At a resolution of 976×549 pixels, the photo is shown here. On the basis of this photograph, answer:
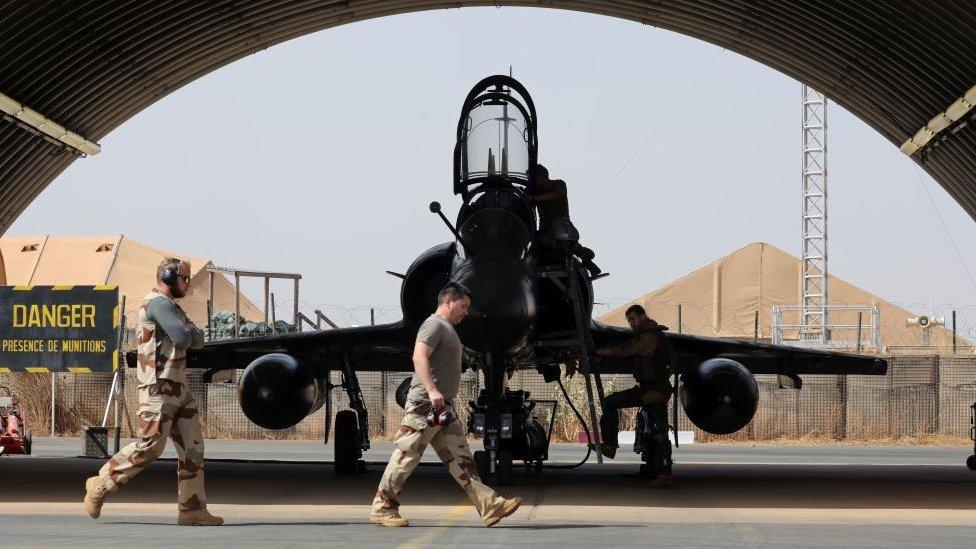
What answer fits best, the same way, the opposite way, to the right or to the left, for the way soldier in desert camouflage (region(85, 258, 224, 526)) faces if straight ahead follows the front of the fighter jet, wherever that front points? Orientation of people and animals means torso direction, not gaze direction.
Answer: to the left

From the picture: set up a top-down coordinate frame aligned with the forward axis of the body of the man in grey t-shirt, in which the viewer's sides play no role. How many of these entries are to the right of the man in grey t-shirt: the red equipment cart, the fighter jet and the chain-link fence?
0

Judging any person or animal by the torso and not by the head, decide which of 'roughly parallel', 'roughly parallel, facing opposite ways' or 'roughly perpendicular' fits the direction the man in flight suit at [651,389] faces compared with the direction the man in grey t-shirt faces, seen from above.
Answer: roughly parallel, facing opposite ways

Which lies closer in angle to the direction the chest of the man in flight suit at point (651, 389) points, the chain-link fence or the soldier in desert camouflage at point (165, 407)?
the soldier in desert camouflage

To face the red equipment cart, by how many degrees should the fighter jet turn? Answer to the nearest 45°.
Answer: approximately 135° to its right

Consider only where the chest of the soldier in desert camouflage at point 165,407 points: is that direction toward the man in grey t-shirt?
yes

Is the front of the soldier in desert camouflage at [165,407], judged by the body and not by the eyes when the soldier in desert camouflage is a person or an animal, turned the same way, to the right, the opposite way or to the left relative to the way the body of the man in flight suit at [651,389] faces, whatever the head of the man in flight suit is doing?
the opposite way

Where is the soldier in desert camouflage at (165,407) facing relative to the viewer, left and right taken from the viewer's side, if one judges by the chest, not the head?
facing to the right of the viewer

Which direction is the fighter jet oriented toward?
toward the camera

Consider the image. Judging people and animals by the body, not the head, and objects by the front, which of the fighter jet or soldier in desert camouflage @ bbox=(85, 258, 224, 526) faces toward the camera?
the fighter jet

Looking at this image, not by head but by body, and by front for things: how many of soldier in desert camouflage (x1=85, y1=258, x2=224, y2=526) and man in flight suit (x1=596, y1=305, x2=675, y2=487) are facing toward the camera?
0

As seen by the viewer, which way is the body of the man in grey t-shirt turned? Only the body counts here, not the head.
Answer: to the viewer's right

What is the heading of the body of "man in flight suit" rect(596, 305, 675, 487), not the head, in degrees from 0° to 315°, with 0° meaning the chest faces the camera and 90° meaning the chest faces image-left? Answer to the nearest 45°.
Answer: approximately 90°

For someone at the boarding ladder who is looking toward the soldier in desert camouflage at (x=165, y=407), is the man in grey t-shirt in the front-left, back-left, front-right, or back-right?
front-left
